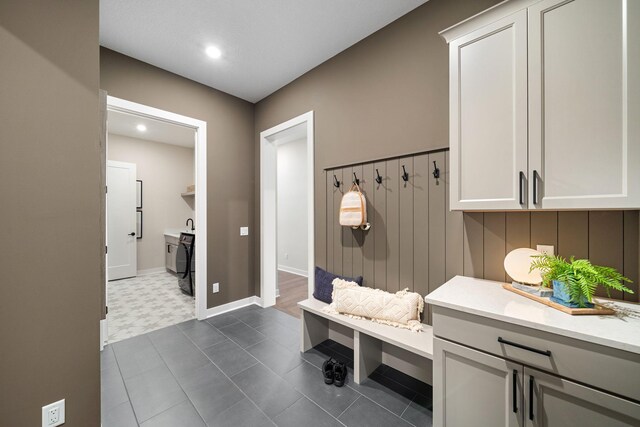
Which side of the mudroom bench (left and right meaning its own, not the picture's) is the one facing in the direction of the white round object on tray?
left

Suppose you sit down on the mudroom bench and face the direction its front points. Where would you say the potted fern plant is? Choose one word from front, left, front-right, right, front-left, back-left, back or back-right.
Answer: left

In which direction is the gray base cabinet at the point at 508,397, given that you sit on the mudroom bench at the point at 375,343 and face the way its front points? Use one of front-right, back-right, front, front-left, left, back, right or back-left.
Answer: left

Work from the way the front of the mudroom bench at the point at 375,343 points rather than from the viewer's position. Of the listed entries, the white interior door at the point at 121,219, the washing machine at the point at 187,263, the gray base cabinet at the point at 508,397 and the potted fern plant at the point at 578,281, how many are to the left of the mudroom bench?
2

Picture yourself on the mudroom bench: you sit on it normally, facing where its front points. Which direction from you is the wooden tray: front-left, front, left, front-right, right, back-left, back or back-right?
left

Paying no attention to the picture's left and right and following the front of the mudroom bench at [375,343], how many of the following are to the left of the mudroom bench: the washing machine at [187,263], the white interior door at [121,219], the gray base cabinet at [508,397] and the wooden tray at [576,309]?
2
